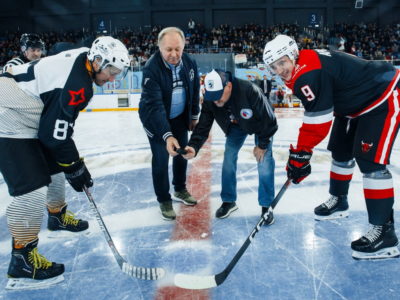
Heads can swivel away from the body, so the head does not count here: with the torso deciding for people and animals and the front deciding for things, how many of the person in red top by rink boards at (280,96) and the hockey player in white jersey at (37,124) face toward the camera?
1

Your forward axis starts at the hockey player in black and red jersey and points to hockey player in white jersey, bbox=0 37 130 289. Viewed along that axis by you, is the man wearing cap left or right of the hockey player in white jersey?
right

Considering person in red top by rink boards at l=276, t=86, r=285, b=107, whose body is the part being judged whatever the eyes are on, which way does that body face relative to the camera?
toward the camera

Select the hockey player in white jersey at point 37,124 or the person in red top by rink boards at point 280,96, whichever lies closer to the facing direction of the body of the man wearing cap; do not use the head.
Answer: the hockey player in white jersey

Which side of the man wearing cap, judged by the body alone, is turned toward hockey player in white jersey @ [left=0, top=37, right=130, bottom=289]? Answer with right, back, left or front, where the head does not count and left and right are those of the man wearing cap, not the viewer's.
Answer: front

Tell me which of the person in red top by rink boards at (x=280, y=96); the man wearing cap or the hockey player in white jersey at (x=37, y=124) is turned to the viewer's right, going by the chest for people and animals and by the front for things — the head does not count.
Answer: the hockey player in white jersey

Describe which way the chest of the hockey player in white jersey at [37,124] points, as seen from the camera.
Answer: to the viewer's right

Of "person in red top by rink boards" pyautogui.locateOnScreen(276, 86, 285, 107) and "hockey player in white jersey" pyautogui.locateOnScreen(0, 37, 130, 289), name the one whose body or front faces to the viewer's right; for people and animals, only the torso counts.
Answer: the hockey player in white jersey

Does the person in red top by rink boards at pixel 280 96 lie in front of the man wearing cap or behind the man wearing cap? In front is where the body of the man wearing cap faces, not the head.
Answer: behind

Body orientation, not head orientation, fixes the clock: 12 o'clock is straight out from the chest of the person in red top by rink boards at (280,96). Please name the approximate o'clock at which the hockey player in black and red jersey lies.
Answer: The hockey player in black and red jersey is roughly at 12 o'clock from the person in red top by rink boards.

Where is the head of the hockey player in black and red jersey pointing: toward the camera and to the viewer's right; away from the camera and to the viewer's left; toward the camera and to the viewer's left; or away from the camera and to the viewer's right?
toward the camera and to the viewer's left
